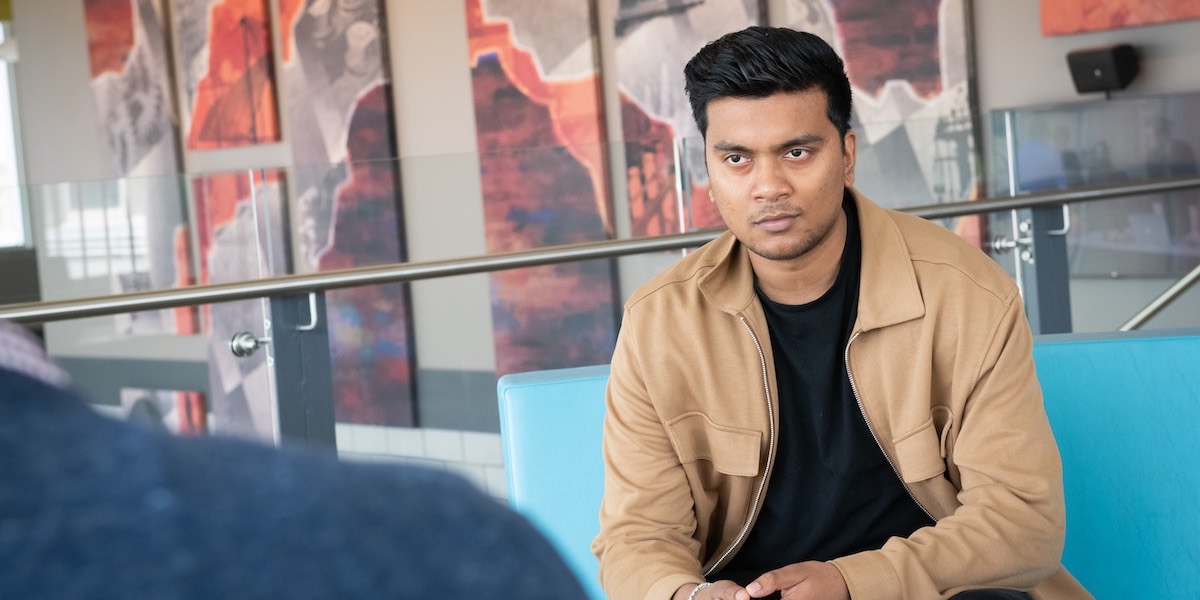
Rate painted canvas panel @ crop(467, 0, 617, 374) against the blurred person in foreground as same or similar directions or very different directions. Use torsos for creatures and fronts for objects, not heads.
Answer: very different directions

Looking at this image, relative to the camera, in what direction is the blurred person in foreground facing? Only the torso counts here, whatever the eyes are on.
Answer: away from the camera

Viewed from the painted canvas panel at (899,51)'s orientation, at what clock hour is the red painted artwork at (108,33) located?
The red painted artwork is roughly at 4 o'clock from the painted canvas panel.

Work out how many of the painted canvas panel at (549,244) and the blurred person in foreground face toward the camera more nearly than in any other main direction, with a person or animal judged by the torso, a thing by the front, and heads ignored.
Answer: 1

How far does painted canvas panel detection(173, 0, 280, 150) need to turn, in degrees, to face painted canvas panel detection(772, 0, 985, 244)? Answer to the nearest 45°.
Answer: approximately 45° to its left

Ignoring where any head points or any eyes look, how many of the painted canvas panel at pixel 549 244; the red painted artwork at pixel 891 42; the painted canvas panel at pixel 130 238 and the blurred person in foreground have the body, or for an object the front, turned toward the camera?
3

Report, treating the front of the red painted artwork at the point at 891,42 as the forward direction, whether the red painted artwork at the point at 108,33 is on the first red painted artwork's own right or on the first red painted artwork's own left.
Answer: on the first red painted artwork's own right
